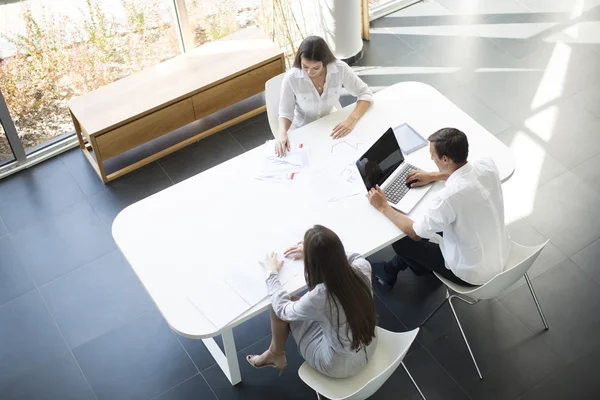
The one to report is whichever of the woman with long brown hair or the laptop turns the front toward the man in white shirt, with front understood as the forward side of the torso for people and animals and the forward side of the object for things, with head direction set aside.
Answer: the laptop

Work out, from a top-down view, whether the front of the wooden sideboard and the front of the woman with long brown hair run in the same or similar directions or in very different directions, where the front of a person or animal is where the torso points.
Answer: very different directions

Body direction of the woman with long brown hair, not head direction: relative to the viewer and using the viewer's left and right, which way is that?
facing away from the viewer and to the left of the viewer

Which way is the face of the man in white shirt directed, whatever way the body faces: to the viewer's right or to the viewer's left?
to the viewer's left

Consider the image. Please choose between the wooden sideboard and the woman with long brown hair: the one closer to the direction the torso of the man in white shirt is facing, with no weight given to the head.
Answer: the wooden sideboard

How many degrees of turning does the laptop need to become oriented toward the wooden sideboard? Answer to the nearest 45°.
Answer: approximately 180°

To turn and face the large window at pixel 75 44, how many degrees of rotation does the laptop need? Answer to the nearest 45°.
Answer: approximately 180°

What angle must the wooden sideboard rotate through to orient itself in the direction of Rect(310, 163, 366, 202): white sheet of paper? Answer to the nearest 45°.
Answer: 0° — it already faces it

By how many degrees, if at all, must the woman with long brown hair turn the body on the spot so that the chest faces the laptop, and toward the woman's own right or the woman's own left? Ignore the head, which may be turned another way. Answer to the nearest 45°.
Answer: approximately 90° to the woman's own right

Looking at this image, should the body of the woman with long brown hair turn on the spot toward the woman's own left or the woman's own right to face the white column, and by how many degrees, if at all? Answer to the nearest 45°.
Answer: approximately 45° to the woman's own right

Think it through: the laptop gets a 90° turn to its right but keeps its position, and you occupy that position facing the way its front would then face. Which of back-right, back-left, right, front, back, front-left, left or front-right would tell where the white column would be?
back-right

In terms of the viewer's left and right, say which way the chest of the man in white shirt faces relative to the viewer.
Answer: facing away from the viewer and to the left of the viewer

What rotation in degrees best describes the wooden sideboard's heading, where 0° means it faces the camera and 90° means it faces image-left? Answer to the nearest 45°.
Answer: approximately 315°
